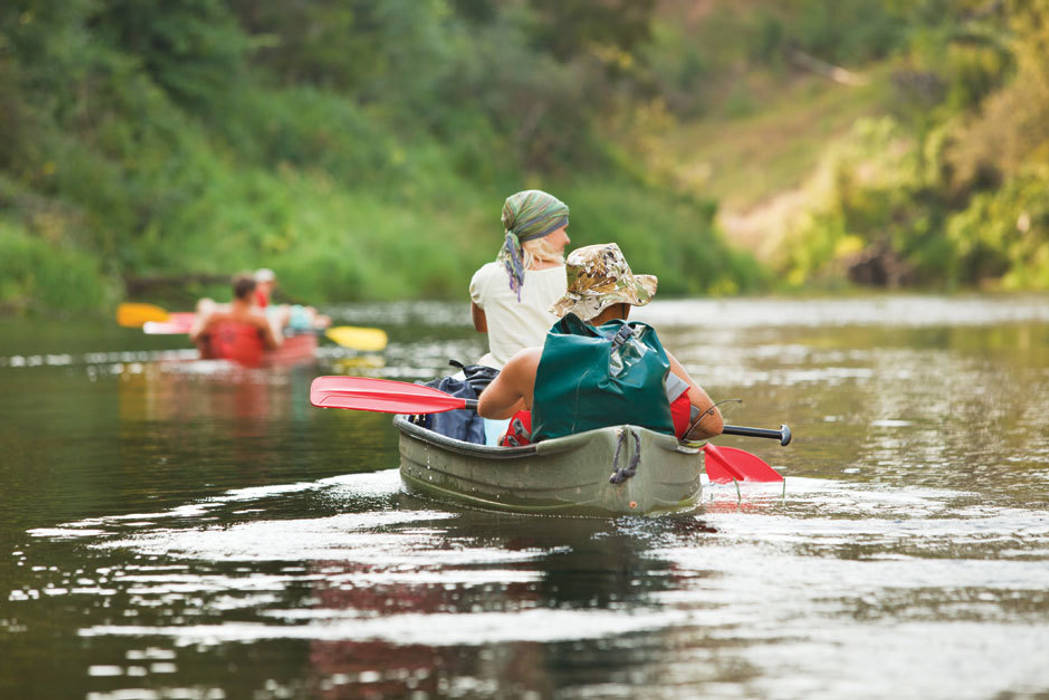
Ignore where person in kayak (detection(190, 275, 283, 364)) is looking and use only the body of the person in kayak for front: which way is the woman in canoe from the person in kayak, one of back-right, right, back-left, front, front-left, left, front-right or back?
back

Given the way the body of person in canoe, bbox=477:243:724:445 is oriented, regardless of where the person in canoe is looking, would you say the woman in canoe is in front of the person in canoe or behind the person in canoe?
in front

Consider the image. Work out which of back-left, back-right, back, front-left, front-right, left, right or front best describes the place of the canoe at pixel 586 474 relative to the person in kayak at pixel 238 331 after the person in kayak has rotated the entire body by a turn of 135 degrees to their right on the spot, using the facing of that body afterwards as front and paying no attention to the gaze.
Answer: front-right

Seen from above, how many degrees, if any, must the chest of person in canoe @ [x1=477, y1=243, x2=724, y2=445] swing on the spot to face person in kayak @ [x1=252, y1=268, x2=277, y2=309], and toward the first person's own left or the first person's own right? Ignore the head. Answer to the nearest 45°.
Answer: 0° — they already face them

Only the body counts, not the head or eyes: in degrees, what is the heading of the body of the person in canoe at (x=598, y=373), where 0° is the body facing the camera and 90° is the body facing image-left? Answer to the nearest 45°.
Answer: approximately 180°

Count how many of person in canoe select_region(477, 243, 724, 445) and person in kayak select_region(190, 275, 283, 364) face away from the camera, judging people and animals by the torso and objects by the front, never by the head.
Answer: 2

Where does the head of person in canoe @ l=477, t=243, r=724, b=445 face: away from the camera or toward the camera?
away from the camera

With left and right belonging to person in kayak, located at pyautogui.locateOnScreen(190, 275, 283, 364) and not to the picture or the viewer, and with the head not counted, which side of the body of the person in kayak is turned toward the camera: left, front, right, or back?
back

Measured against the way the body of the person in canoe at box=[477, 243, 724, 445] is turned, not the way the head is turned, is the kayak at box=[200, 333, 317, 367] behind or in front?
in front
